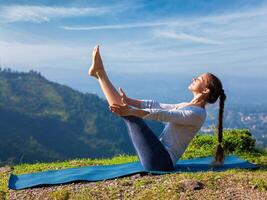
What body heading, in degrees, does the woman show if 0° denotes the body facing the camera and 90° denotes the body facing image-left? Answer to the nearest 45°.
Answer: approximately 90°
